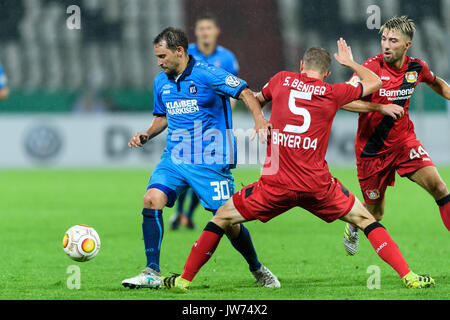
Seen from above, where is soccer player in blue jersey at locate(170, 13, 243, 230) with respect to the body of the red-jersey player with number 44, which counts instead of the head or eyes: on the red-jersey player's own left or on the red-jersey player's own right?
on the red-jersey player's own right

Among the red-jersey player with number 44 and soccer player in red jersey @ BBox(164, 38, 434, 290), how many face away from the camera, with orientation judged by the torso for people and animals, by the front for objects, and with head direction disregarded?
1

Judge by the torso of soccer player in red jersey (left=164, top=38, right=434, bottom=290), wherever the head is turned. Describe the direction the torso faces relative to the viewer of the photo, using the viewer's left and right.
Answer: facing away from the viewer

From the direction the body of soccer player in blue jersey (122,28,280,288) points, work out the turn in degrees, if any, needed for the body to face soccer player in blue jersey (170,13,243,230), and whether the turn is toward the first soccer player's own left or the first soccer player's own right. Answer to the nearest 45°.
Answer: approximately 135° to the first soccer player's own right

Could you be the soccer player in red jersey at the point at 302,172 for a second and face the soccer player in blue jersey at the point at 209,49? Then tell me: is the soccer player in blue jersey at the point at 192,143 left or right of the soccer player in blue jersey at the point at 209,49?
left

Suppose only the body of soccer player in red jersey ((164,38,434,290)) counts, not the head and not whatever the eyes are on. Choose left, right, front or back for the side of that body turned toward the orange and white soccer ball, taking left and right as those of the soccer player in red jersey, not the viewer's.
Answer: left

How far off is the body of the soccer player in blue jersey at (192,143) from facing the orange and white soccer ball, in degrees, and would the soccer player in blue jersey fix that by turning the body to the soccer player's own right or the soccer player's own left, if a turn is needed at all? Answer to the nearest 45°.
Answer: approximately 45° to the soccer player's own right

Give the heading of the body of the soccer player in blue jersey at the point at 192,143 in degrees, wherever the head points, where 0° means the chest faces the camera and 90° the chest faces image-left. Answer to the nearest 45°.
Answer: approximately 45°

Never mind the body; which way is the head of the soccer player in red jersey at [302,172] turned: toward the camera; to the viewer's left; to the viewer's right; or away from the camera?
away from the camera
